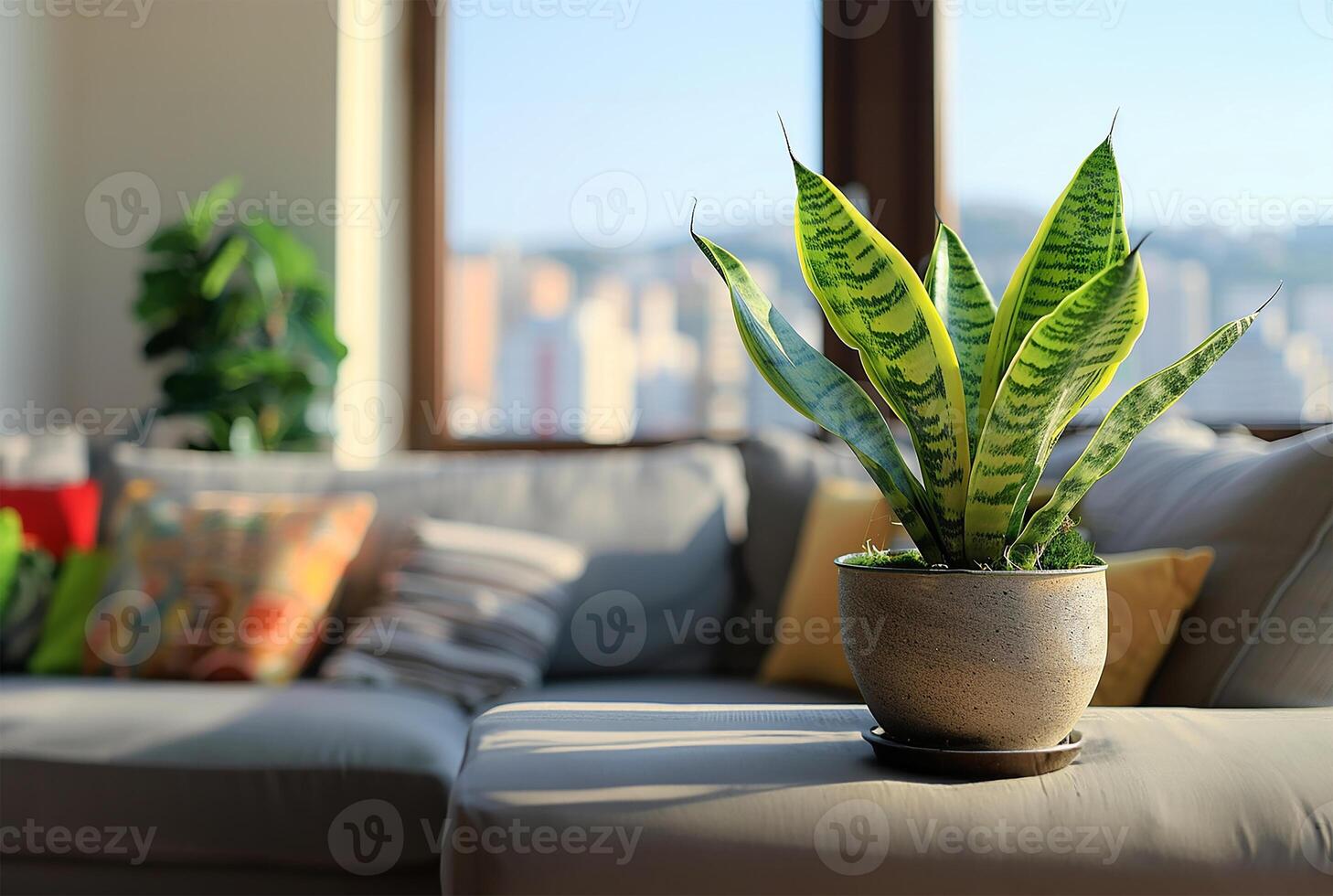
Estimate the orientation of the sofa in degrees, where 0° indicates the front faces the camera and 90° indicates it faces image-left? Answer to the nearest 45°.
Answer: approximately 0°

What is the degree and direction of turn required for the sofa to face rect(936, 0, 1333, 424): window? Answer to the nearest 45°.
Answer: approximately 135° to its left
